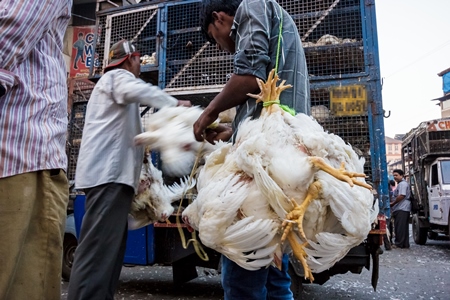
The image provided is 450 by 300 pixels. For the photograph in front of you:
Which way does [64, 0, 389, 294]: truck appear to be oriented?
away from the camera

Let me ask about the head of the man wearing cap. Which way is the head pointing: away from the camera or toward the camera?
away from the camera

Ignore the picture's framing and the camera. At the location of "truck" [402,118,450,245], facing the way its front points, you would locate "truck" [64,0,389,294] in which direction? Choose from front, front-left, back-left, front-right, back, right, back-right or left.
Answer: front-right

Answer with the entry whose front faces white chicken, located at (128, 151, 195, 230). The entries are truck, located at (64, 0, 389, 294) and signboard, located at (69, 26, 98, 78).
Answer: the signboard

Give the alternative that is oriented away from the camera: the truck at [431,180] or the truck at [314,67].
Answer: the truck at [314,67]

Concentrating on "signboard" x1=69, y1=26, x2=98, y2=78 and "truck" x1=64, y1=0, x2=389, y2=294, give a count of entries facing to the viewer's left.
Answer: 0

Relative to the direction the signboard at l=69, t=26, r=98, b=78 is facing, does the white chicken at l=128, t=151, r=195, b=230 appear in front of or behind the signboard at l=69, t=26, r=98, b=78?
in front

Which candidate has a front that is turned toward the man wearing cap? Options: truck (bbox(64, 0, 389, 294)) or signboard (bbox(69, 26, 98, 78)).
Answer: the signboard
